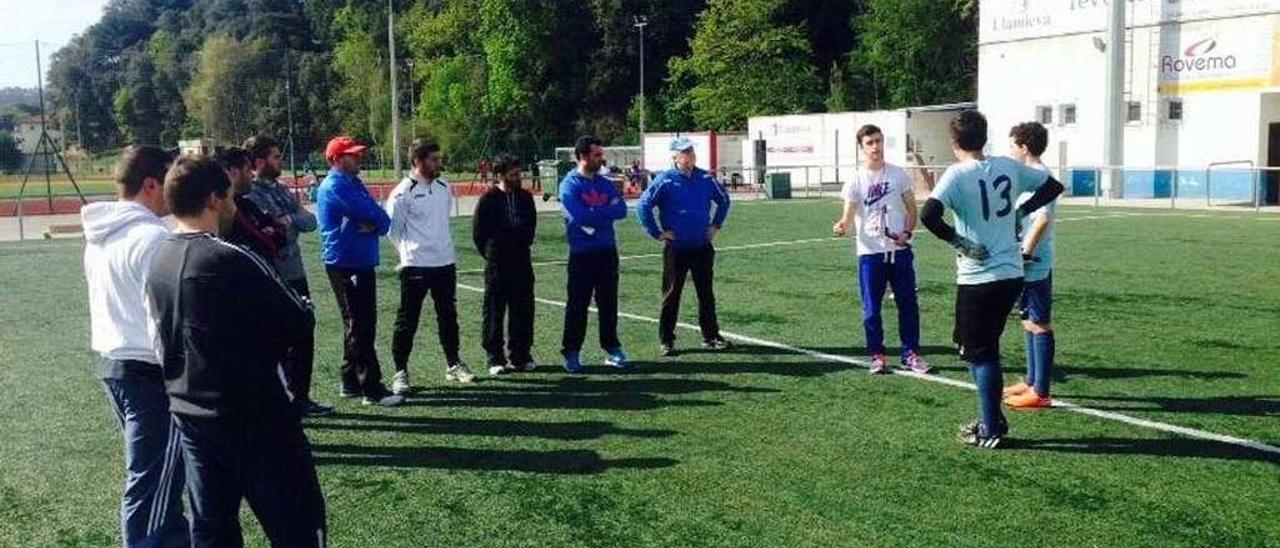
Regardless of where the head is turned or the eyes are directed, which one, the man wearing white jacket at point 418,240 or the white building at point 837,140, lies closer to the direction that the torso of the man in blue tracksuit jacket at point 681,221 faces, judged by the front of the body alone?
the man wearing white jacket

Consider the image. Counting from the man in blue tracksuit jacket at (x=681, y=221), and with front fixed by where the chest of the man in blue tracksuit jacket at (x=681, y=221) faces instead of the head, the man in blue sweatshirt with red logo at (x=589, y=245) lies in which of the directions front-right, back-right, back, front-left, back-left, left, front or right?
front-right

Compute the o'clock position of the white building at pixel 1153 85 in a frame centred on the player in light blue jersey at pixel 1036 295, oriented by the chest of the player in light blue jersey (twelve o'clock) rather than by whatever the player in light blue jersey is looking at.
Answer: The white building is roughly at 3 o'clock from the player in light blue jersey.

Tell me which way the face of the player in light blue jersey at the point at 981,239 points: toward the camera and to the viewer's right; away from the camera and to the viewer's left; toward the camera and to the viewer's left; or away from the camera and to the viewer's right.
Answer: away from the camera and to the viewer's left

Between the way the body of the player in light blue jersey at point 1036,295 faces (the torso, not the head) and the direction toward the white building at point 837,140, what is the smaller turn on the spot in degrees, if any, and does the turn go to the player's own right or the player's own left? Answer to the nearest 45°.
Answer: approximately 90° to the player's own right

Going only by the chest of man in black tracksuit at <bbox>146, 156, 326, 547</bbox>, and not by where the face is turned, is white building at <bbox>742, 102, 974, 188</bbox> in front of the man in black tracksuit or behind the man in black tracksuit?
in front

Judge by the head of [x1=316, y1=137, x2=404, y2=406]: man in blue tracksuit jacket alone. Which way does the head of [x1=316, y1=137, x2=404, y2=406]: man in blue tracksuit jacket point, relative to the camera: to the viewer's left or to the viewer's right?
to the viewer's right

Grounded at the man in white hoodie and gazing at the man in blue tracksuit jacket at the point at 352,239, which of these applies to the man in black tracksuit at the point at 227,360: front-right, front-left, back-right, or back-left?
back-right

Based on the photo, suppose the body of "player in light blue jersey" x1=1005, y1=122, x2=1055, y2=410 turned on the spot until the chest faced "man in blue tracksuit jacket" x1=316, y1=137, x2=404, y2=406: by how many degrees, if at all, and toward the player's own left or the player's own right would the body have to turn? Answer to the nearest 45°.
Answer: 0° — they already face them

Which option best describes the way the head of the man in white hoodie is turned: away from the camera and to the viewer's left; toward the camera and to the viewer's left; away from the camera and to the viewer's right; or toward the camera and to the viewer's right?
away from the camera and to the viewer's right

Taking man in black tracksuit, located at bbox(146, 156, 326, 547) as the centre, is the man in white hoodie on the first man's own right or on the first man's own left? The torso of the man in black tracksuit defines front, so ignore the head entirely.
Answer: on the first man's own left

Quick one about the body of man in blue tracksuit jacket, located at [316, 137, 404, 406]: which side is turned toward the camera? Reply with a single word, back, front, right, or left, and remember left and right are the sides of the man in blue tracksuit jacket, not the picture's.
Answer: right

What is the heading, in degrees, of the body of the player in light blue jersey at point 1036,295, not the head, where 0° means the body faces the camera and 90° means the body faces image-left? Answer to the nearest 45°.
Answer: approximately 90°

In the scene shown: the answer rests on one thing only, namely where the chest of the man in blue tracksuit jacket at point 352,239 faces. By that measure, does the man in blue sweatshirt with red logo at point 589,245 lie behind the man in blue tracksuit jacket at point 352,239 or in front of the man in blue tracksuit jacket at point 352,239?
in front

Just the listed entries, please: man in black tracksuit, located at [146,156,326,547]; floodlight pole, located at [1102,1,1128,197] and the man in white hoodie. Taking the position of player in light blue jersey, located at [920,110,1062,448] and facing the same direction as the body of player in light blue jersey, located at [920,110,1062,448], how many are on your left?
2
